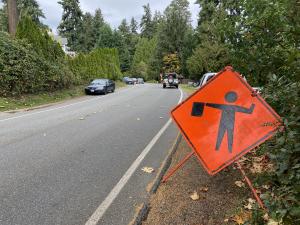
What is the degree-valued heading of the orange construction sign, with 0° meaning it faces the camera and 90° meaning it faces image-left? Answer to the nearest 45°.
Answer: approximately 0°

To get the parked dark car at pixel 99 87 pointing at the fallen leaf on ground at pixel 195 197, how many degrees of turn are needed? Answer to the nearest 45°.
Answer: approximately 45° to its left

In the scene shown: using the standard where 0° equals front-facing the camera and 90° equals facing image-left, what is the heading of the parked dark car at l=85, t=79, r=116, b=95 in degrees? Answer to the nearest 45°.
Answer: approximately 45°

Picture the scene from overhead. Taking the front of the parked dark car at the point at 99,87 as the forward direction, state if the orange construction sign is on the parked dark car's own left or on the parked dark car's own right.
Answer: on the parked dark car's own left

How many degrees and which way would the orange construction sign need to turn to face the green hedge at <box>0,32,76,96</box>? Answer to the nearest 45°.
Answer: approximately 135° to its right
